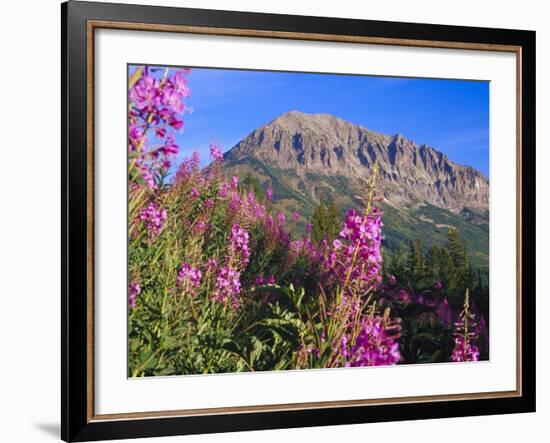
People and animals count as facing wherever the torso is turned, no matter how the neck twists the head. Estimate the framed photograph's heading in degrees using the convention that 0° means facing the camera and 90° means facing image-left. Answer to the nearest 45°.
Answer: approximately 315°
